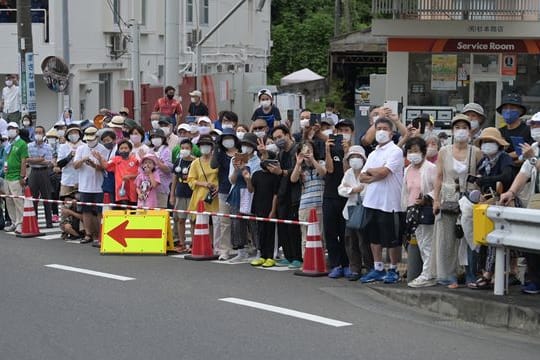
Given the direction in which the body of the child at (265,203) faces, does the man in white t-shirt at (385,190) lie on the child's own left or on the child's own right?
on the child's own left

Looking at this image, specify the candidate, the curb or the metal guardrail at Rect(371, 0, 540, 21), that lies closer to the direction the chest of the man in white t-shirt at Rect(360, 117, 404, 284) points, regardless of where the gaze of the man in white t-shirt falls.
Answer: the curb

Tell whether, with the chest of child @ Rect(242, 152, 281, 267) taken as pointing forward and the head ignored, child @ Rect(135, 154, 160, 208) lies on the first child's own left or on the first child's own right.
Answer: on the first child's own right

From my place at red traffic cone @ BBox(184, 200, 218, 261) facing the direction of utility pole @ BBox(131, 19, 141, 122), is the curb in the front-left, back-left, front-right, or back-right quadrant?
back-right

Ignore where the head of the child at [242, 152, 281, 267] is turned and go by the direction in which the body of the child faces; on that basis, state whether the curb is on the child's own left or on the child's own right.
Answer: on the child's own left

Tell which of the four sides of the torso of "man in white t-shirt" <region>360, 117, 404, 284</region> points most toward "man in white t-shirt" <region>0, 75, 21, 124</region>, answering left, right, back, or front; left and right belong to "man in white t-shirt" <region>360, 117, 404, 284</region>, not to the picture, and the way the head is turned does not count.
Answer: right

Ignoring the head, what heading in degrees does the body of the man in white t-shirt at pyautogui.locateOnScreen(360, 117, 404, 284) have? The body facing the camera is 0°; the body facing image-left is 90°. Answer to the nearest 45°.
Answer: approximately 45°

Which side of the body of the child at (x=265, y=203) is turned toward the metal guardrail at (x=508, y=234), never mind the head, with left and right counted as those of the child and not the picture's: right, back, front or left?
left

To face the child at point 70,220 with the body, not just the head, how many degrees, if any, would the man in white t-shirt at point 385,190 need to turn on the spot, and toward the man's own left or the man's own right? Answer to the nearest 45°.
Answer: approximately 90° to the man's own right

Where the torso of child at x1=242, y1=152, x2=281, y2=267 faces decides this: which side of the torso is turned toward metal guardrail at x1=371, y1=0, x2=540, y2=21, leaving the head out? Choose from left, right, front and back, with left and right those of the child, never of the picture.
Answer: back
